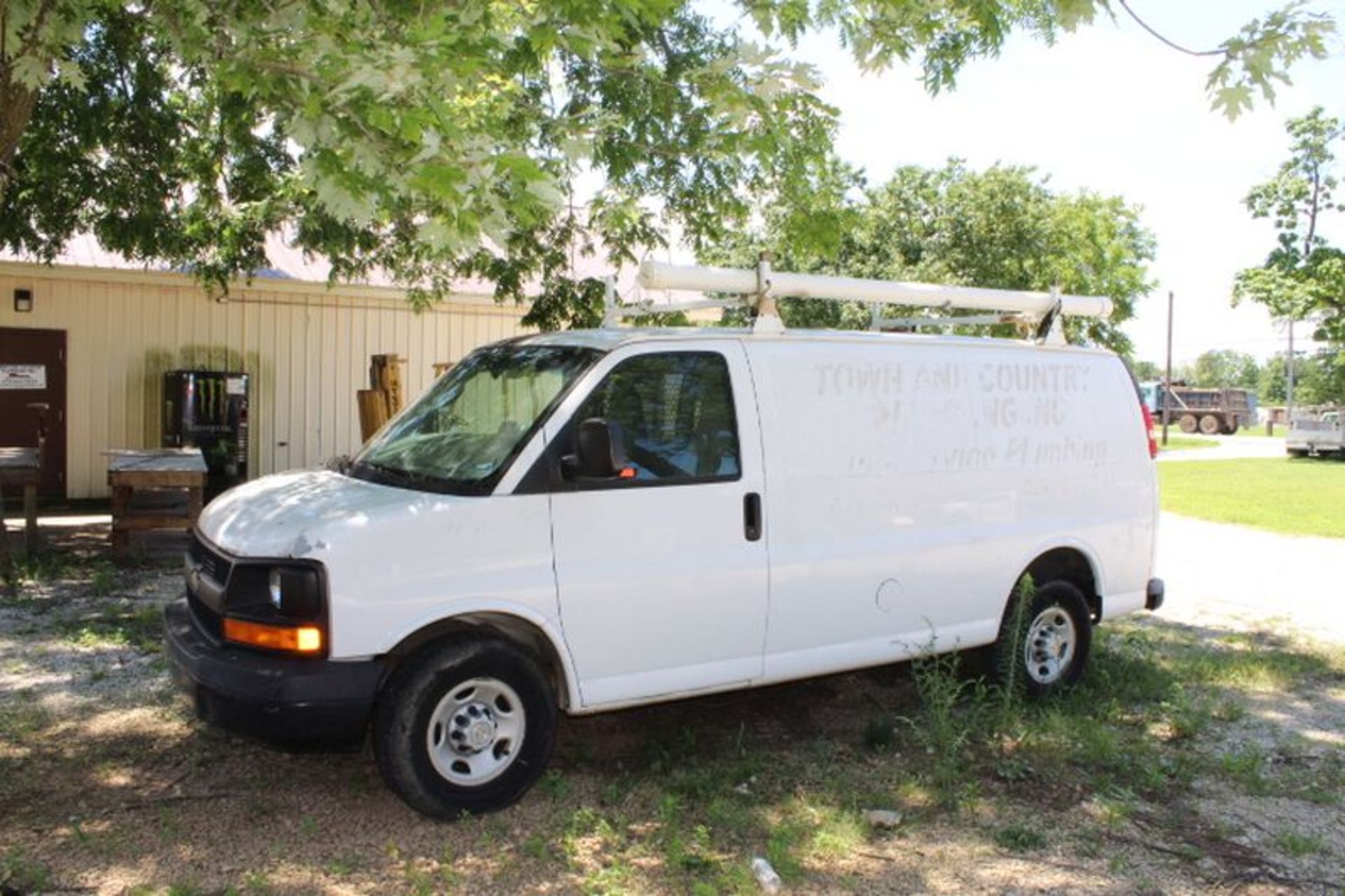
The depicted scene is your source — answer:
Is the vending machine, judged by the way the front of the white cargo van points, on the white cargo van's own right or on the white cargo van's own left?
on the white cargo van's own right

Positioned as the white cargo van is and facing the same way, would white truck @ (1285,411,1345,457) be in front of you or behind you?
behind

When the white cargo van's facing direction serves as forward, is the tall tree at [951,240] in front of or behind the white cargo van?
behind

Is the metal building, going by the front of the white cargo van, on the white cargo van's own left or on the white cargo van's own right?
on the white cargo van's own right

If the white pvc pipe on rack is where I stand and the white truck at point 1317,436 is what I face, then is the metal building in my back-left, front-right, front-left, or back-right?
front-left

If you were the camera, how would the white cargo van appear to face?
facing the viewer and to the left of the viewer
